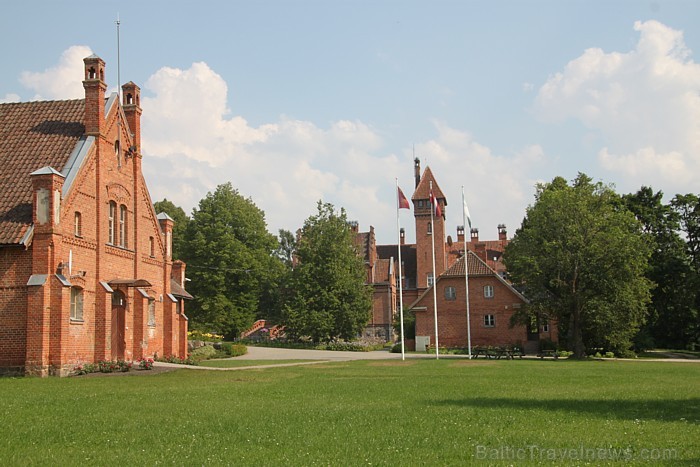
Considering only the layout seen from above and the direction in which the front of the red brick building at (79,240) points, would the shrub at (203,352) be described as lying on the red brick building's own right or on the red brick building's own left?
on the red brick building's own left

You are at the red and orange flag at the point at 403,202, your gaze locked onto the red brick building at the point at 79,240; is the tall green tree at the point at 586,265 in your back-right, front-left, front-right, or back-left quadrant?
back-left

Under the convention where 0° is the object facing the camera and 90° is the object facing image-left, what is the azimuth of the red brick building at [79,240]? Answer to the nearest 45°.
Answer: approximately 315°

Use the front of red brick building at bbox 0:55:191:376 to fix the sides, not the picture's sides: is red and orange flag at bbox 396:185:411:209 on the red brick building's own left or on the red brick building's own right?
on the red brick building's own left
